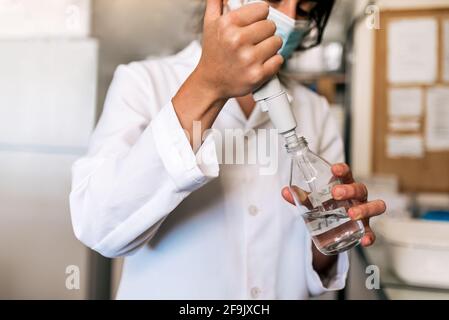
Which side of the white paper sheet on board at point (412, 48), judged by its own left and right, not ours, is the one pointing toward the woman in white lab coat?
front

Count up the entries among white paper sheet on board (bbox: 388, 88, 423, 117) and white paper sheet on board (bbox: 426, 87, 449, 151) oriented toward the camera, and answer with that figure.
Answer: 2

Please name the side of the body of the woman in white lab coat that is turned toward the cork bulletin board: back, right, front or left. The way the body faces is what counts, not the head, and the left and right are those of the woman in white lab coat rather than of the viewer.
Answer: left
